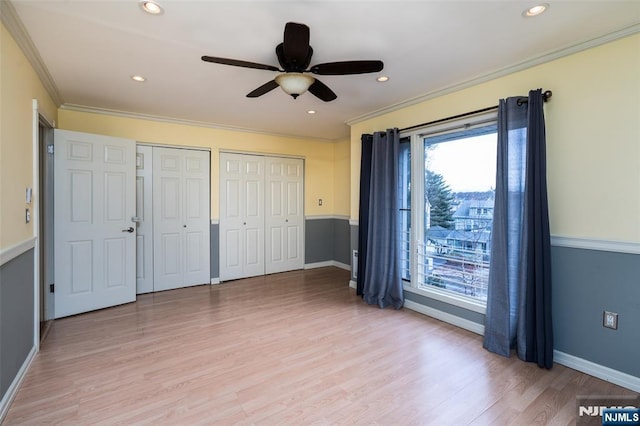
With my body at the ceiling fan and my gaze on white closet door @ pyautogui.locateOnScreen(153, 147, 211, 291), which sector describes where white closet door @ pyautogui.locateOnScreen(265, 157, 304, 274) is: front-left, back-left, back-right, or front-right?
front-right

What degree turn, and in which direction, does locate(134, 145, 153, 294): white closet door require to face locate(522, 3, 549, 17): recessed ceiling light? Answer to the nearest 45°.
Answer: approximately 45° to its left

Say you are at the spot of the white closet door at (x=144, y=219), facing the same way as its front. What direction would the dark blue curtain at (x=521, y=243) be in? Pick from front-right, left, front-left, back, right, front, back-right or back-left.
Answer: front-left

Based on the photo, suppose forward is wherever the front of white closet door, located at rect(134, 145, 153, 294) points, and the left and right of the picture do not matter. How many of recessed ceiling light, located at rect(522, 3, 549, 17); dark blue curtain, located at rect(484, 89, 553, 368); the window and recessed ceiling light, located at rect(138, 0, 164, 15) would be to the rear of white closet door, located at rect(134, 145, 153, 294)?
0

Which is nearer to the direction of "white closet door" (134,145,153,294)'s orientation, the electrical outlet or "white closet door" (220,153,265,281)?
the electrical outlet

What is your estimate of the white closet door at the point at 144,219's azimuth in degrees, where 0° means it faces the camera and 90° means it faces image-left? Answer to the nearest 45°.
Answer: approximately 0°

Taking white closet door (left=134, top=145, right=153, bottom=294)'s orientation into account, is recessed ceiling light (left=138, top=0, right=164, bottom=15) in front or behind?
in front

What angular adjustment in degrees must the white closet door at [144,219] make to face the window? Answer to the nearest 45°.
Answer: approximately 45° to its left

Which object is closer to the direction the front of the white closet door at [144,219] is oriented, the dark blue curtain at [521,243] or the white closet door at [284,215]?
the dark blue curtain

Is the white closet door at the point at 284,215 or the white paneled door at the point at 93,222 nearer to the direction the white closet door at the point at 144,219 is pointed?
the white paneled door

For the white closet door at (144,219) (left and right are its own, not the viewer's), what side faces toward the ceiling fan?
front

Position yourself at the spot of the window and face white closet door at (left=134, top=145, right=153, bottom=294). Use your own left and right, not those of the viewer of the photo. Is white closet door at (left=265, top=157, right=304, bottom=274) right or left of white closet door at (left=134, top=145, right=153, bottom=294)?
right

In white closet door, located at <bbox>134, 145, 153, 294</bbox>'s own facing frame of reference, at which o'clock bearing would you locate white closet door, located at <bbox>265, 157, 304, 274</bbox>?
white closet door, located at <bbox>265, 157, 304, 274</bbox> is roughly at 9 o'clock from white closet door, located at <bbox>134, 145, 153, 294</bbox>.

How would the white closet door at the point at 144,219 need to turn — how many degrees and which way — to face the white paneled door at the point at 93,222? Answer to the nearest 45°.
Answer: approximately 45° to its right

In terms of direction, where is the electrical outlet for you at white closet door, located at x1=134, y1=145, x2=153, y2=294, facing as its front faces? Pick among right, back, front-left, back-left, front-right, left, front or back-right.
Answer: front-left

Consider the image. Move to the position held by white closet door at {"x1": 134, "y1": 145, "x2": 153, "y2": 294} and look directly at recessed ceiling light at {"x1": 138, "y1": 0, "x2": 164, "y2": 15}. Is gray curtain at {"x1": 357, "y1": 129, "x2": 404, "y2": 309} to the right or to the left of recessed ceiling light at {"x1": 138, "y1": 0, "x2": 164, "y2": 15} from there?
left

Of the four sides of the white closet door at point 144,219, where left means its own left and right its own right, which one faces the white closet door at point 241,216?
left

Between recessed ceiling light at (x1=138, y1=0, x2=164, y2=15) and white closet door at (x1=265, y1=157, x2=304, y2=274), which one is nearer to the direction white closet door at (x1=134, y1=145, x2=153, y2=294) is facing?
the recessed ceiling light
